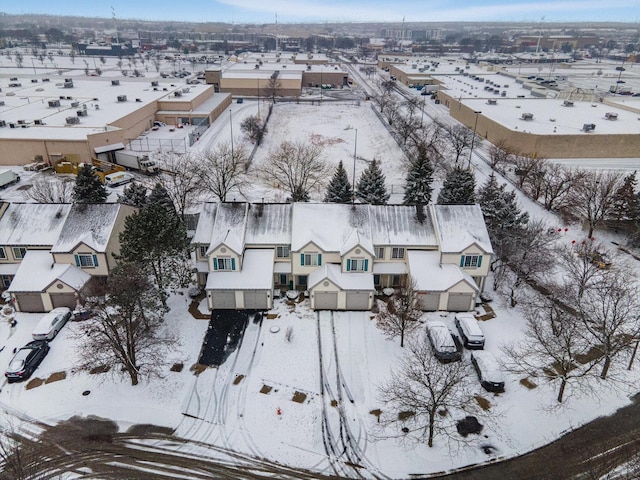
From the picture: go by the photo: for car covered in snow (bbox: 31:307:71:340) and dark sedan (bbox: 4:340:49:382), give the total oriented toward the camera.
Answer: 0

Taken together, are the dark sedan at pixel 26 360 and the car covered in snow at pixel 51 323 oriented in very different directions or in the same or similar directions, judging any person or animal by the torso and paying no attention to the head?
same or similar directions

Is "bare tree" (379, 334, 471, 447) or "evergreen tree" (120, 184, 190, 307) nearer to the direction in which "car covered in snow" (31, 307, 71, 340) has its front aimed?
the evergreen tree

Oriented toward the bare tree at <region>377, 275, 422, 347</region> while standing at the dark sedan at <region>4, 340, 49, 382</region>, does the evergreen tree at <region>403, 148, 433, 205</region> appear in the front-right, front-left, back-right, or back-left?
front-left

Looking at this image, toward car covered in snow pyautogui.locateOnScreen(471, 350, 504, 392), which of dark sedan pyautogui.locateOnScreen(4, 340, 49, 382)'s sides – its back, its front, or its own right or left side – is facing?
right

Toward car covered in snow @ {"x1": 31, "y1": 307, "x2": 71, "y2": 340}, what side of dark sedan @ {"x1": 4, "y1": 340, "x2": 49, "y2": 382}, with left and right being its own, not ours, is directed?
front

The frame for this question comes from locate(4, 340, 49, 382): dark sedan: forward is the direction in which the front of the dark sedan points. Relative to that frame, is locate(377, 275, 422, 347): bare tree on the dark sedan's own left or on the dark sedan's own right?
on the dark sedan's own right

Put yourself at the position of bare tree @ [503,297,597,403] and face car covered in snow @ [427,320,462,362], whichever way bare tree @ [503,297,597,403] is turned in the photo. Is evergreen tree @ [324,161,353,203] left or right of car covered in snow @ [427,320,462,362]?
right

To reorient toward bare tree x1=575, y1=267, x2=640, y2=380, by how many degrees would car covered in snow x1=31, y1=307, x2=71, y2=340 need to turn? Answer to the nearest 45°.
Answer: approximately 90° to its right

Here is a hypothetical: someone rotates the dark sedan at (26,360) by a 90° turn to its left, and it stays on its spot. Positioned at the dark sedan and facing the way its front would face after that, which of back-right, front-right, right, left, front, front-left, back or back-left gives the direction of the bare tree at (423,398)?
back

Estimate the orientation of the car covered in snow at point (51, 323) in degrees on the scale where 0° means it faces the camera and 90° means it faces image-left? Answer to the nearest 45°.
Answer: approximately 225°

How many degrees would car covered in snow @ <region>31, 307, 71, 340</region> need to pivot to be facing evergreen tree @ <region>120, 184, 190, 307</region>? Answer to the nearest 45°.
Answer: approximately 45° to its right

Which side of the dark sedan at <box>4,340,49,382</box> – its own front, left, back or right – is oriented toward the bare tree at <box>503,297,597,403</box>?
right

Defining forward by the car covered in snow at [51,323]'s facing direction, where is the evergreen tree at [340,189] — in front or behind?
in front

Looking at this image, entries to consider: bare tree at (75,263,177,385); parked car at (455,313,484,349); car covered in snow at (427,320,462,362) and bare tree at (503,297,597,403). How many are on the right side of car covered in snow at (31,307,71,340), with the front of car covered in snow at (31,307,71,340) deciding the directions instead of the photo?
4

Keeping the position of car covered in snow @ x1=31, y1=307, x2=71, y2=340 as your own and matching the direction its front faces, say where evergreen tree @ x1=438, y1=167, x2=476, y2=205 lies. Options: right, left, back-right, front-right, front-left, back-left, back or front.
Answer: front-right

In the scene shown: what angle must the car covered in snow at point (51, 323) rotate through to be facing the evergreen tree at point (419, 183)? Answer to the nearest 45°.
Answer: approximately 45° to its right

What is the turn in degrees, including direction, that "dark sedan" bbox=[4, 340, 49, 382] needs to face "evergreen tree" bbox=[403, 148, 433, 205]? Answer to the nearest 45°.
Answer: approximately 45° to its right

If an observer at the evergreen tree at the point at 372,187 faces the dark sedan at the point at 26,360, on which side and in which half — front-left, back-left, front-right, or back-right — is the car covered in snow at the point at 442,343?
front-left

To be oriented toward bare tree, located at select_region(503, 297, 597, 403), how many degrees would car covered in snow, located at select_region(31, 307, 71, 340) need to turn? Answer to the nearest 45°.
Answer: approximately 90° to its right

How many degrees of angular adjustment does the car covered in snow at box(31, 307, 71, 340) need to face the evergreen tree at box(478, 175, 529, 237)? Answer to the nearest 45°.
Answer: approximately 45° to its right
